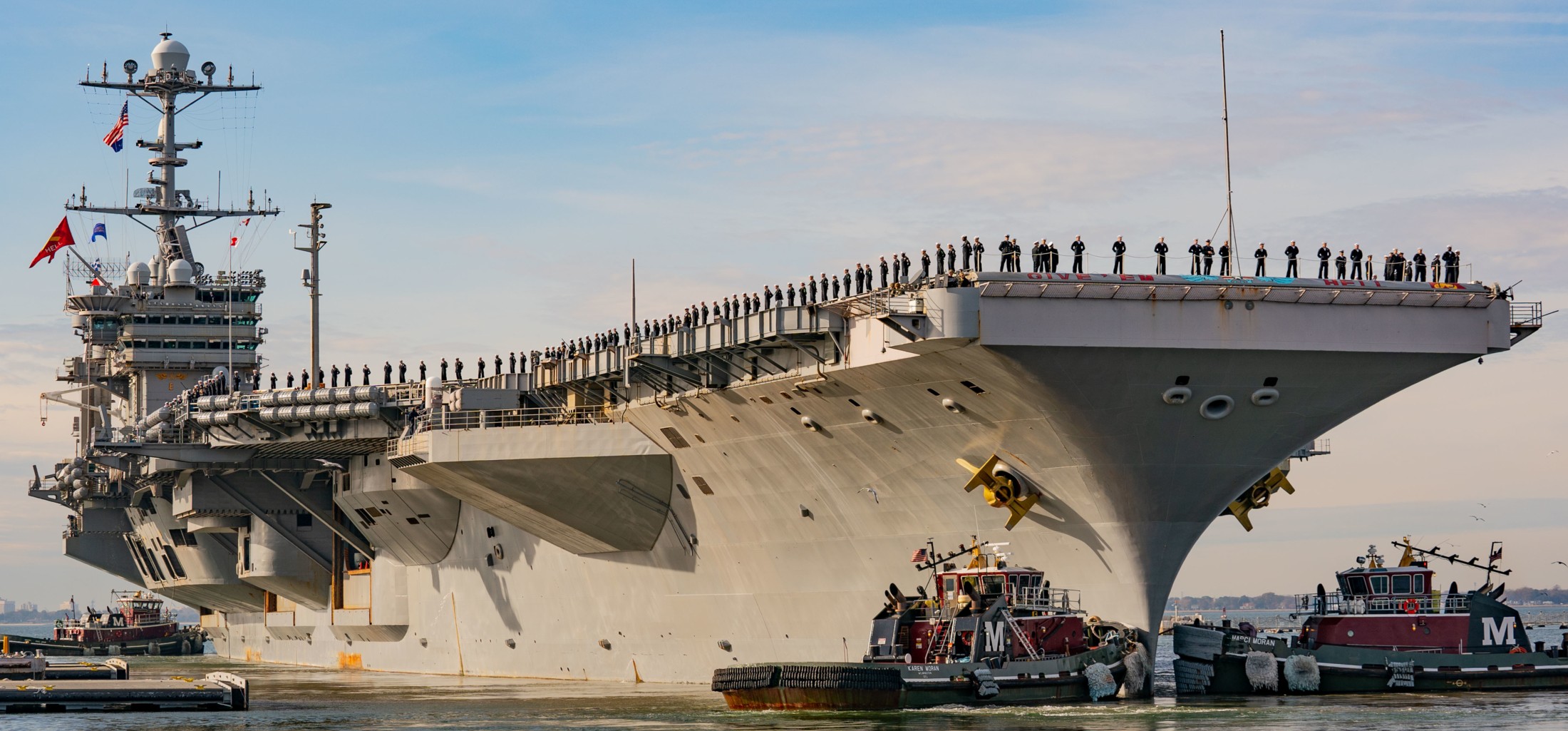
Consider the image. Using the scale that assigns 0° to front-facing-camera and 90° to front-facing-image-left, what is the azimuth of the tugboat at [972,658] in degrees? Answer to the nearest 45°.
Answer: approximately 225°

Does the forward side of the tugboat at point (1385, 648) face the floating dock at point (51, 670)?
yes

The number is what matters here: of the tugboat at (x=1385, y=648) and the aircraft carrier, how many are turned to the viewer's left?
1

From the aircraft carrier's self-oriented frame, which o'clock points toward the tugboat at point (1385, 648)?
The tugboat is roughly at 12 o'clock from the aircraft carrier.

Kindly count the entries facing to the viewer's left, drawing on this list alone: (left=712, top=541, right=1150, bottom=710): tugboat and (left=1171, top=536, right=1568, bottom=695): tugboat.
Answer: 1

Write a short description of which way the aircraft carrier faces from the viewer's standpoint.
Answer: facing the viewer and to the right of the viewer

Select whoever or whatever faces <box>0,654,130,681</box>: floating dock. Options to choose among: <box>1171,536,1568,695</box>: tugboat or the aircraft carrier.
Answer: the tugboat

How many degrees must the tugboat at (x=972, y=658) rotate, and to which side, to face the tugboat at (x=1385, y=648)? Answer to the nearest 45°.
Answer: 0° — it already faces it

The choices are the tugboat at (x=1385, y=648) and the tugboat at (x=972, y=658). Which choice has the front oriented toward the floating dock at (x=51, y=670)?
the tugboat at (x=1385, y=648)

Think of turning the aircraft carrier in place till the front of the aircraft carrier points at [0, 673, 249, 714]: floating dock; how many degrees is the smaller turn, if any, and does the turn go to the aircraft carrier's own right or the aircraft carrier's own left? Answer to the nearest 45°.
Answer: approximately 135° to the aircraft carrier's own right

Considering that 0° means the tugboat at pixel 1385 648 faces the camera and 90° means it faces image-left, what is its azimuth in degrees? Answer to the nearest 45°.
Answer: approximately 90°

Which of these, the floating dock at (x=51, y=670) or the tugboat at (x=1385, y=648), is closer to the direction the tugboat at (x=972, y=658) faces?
the tugboat

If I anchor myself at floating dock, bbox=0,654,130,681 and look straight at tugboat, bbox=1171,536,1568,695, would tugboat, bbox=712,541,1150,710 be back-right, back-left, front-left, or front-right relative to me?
front-right
